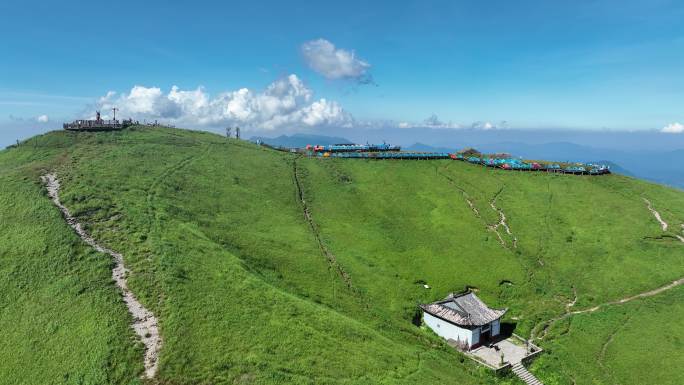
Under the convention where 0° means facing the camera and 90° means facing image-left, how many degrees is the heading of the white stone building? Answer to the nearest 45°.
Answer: approximately 315°
